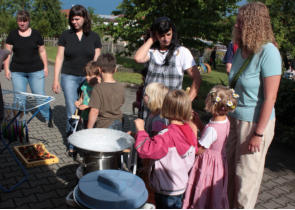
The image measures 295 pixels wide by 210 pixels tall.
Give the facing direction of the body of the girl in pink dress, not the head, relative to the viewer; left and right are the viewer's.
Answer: facing away from the viewer and to the left of the viewer

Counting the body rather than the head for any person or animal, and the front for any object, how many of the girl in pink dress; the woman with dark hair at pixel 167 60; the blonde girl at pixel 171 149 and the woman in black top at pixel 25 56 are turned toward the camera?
2

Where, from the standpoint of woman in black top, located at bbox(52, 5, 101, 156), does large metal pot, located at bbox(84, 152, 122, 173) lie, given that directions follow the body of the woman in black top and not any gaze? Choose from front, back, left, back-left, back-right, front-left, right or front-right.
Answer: front

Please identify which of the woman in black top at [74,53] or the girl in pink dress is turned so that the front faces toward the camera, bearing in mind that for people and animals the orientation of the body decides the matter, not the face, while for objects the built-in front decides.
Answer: the woman in black top

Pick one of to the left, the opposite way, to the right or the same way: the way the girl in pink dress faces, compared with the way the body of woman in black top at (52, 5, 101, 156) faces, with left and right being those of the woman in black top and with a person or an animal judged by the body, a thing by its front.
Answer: the opposite way

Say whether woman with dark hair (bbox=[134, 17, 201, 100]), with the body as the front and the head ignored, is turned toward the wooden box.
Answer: no

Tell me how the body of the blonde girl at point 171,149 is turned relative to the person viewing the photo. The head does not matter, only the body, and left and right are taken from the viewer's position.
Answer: facing away from the viewer and to the left of the viewer

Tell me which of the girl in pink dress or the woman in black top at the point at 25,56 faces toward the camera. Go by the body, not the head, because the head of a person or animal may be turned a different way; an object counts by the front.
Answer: the woman in black top

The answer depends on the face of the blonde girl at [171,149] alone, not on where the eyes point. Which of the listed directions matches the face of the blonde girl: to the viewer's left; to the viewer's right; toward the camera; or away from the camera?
away from the camera

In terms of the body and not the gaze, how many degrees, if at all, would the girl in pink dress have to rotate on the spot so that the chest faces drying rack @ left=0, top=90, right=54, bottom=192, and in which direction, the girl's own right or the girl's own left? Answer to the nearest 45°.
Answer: approximately 45° to the girl's own left

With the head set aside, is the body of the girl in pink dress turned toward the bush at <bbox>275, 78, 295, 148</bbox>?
no

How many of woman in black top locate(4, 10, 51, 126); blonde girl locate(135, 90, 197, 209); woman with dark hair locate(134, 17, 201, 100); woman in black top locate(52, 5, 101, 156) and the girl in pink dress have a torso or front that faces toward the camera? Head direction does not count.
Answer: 3

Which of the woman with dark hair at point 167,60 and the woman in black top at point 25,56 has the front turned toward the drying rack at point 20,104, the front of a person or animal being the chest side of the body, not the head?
the woman in black top

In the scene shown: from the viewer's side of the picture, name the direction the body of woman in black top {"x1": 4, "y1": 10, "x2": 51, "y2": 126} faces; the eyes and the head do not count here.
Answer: toward the camera

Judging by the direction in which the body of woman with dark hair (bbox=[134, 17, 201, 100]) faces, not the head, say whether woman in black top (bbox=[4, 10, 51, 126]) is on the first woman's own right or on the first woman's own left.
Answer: on the first woman's own right

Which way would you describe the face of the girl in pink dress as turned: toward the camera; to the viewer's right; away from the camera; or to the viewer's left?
away from the camera

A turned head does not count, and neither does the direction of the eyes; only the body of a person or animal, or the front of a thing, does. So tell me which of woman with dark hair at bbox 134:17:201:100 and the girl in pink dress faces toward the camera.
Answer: the woman with dark hair
